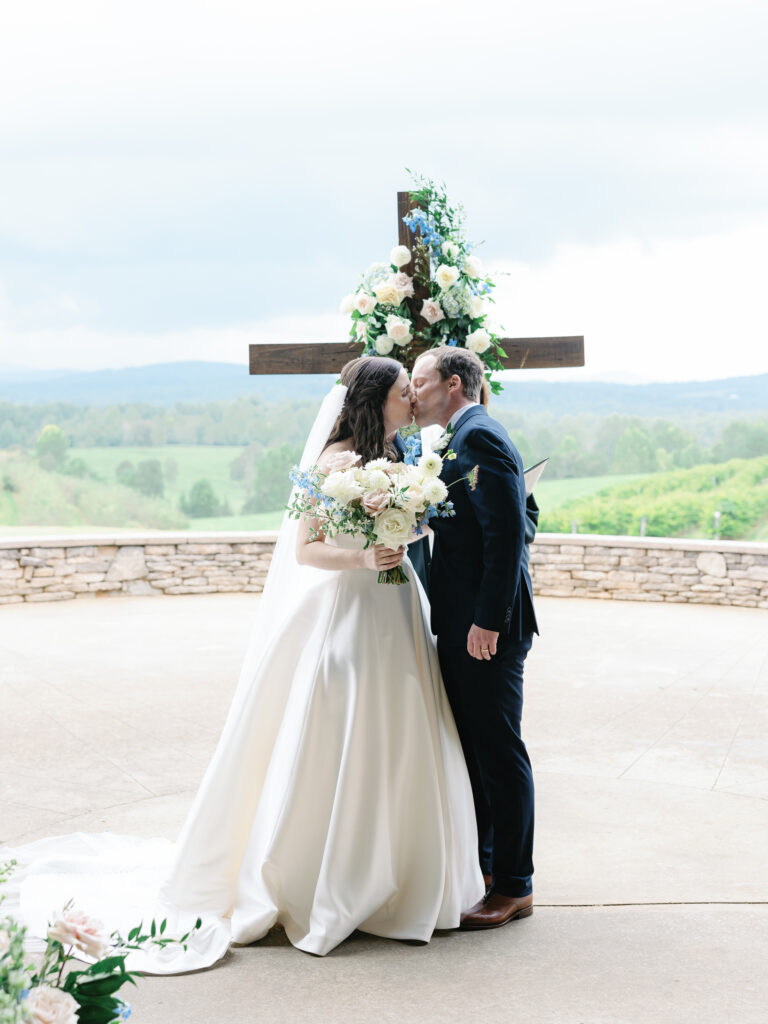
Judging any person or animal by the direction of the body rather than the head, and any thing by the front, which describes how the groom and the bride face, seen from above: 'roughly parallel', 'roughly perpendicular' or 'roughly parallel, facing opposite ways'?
roughly parallel, facing opposite ways

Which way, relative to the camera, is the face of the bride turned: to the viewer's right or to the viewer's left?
to the viewer's right

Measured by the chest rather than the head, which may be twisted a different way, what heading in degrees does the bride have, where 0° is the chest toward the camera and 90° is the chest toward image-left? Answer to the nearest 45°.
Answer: approximately 270°

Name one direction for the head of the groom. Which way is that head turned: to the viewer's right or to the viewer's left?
to the viewer's left

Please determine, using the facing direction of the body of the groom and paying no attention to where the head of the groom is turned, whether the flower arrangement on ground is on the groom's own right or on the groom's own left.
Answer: on the groom's own left

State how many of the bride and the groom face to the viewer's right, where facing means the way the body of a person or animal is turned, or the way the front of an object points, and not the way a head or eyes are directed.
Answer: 1

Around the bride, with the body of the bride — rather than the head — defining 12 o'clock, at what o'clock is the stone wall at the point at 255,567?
The stone wall is roughly at 9 o'clock from the bride.

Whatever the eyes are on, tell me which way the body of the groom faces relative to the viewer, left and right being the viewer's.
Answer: facing to the left of the viewer
